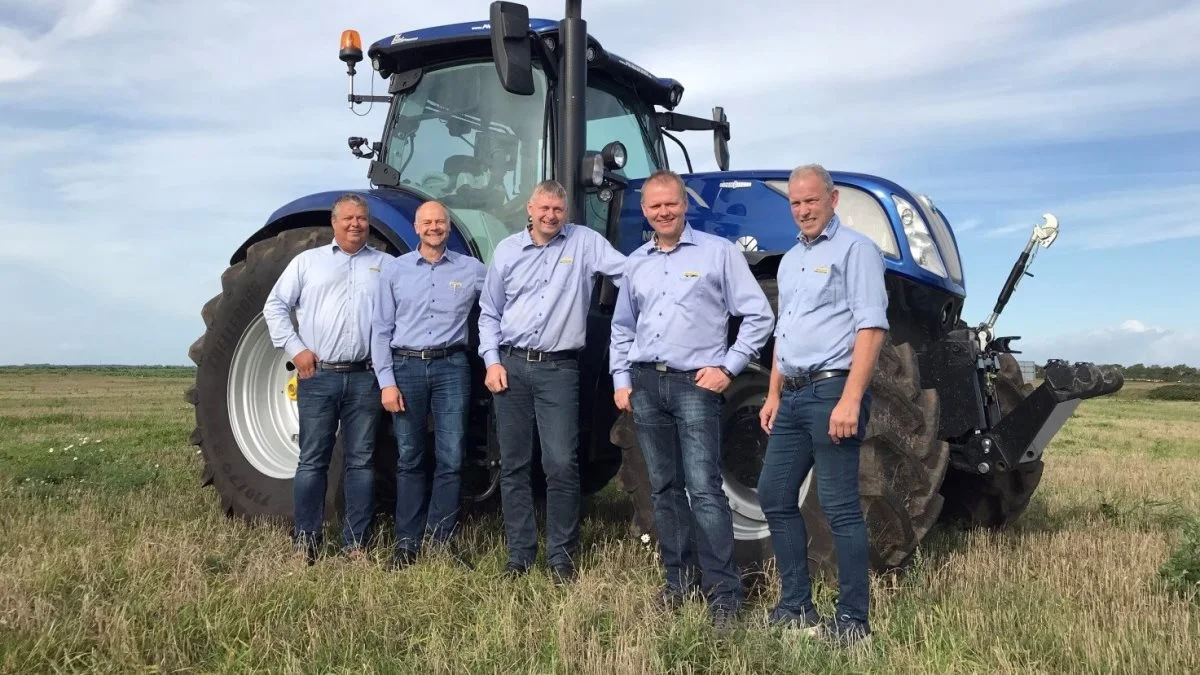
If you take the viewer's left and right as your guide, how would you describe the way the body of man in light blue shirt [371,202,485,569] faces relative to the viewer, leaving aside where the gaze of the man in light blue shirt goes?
facing the viewer

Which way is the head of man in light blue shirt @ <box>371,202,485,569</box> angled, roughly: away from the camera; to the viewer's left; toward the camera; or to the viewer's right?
toward the camera

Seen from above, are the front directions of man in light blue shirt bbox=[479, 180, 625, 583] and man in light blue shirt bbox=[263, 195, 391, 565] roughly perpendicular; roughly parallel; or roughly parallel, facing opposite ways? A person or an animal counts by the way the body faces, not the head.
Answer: roughly parallel

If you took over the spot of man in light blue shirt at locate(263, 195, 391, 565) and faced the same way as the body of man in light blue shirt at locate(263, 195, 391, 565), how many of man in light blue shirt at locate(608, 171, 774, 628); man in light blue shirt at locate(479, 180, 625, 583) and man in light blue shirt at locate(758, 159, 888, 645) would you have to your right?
0

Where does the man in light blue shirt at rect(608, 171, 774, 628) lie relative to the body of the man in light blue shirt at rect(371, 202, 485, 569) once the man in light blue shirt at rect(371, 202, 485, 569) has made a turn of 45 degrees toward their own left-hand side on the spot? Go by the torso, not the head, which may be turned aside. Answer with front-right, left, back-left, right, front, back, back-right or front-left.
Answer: front

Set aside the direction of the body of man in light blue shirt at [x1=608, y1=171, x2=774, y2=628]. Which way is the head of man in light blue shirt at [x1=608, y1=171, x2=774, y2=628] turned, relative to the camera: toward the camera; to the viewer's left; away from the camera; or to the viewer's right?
toward the camera

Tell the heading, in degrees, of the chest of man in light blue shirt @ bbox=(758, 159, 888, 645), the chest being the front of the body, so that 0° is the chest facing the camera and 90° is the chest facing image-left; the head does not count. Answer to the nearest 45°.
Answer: approximately 45°

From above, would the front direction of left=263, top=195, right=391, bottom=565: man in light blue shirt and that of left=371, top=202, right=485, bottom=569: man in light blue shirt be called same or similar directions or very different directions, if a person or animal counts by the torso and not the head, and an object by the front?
same or similar directions

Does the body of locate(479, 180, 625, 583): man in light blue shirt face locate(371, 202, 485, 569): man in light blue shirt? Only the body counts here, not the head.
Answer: no

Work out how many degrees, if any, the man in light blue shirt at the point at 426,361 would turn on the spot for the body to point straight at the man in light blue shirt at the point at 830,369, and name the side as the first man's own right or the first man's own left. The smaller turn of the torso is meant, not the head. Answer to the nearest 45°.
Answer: approximately 45° to the first man's own left

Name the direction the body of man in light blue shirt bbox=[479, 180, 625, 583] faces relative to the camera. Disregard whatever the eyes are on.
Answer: toward the camera

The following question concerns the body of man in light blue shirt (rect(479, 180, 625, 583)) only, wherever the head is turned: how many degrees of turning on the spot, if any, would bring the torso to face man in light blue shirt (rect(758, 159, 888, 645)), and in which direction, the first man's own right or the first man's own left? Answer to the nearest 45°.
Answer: approximately 45° to the first man's own left

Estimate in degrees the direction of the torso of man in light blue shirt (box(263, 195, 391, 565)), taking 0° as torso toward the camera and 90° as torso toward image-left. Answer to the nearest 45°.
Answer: approximately 0°

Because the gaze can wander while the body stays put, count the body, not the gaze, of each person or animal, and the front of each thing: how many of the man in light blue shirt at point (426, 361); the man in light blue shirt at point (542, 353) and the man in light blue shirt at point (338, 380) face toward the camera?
3

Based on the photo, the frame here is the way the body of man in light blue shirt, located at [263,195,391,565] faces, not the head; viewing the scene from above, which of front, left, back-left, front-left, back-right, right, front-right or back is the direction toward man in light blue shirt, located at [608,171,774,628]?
front-left

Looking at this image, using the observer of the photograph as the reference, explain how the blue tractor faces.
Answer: facing the viewer and to the right of the viewer
